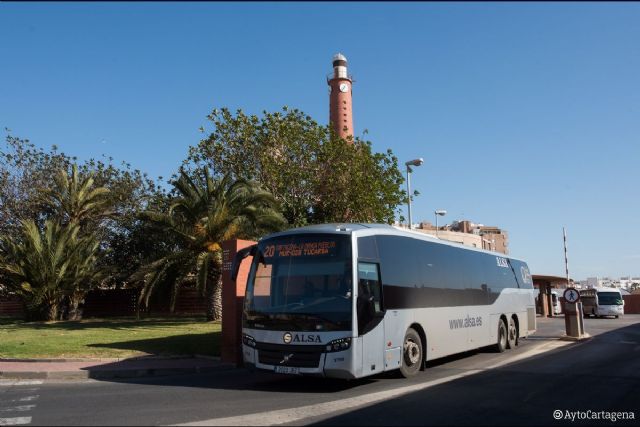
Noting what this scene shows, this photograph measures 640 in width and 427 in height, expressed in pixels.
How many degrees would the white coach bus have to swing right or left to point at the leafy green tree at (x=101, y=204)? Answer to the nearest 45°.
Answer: approximately 90° to its right

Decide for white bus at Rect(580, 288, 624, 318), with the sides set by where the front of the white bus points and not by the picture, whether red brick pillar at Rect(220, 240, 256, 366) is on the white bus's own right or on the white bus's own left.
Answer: on the white bus's own right

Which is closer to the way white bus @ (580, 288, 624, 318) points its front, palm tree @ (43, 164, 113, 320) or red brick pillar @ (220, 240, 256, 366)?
the red brick pillar

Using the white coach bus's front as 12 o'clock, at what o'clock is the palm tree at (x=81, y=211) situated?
The palm tree is roughly at 3 o'clock from the white coach bus.

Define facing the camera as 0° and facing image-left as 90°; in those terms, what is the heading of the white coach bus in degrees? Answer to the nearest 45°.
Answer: approximately 45°

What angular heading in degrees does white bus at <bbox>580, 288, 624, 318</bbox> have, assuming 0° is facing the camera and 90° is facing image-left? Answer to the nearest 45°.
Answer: approximately 315°

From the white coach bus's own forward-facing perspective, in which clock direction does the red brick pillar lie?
The red brick pillar is roughly at 1 o'clock from the white coach bus.

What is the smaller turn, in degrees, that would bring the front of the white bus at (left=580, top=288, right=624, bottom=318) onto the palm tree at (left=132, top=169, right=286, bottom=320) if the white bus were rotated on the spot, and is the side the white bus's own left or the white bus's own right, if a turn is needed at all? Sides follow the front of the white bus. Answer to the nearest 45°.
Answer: approximately 90° to the white bus's own right

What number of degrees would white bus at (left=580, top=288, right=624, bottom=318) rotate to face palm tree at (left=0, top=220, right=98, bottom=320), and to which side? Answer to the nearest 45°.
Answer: approximately 90° to its right

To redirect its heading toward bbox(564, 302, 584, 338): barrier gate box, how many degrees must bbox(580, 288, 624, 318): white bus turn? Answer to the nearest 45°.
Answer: approximately 45° to its right
